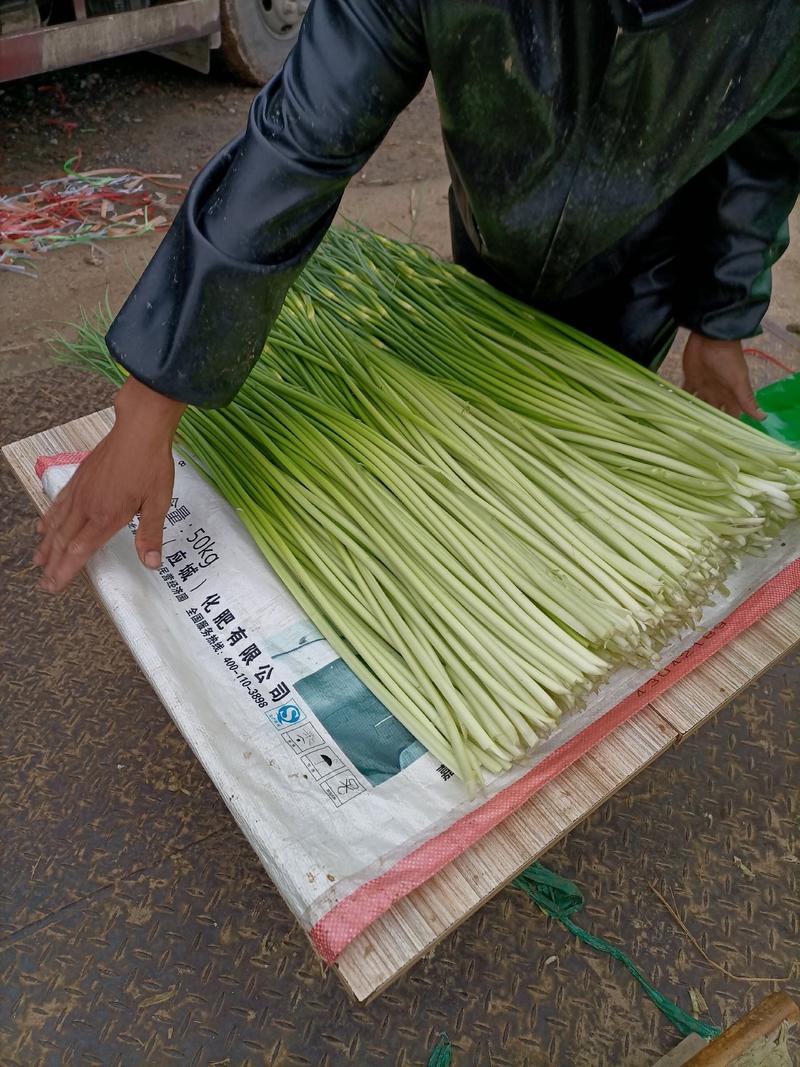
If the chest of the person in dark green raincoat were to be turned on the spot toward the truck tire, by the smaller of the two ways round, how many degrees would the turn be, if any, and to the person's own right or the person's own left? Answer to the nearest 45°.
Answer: approximately 180°

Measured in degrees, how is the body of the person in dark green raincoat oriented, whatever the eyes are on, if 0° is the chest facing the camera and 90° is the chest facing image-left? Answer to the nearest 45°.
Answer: approximately 0°
